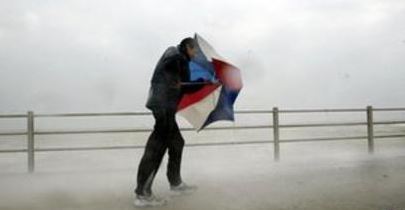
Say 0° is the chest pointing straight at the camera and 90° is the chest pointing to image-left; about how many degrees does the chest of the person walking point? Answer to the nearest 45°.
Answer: approximately 270°
